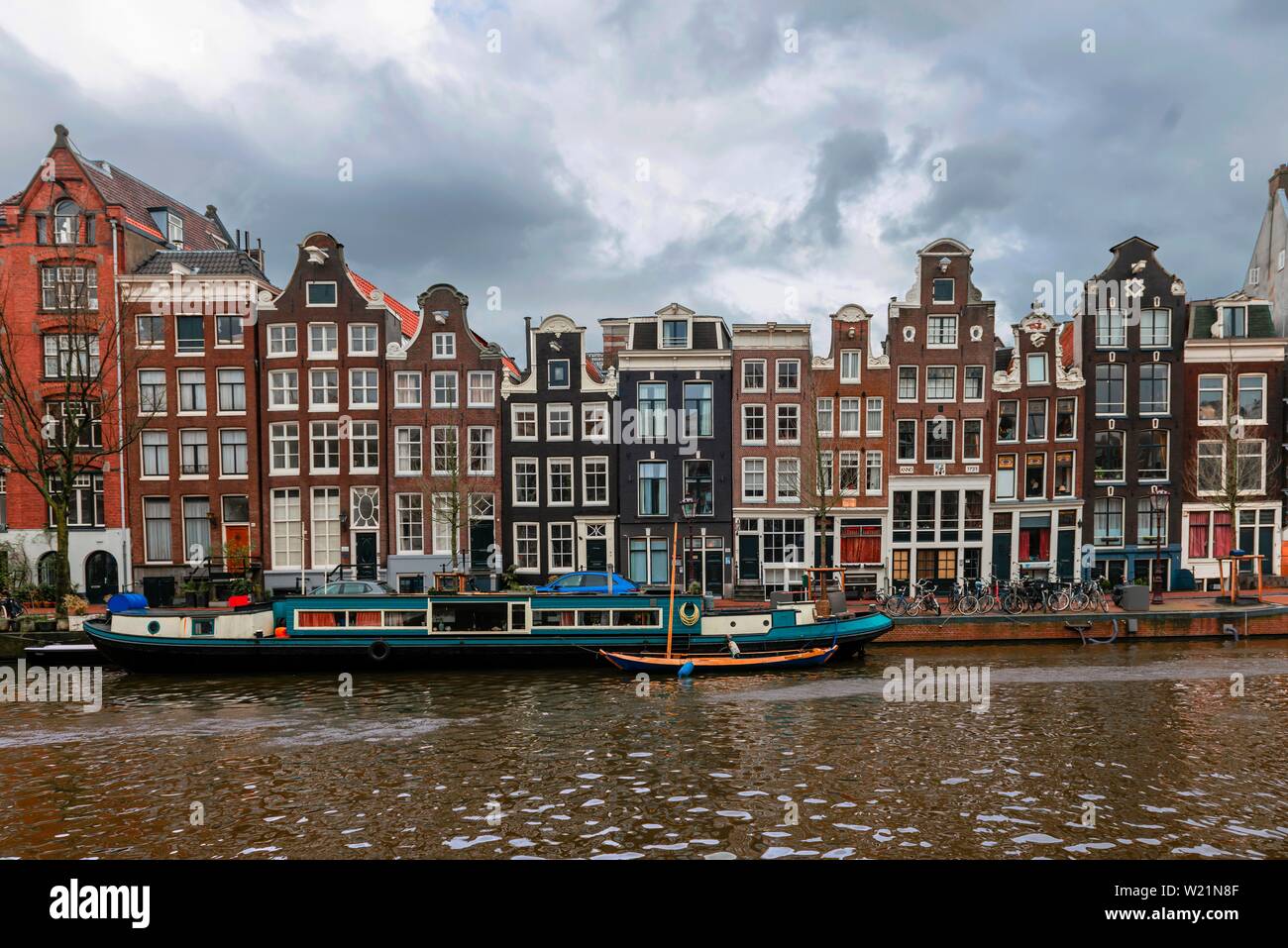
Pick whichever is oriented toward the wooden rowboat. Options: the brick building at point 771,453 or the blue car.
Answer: the brick building

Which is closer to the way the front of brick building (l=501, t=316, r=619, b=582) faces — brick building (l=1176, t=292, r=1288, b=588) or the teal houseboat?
the teal houseboat

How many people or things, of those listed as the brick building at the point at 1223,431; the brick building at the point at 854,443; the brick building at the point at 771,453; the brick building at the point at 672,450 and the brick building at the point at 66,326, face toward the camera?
5

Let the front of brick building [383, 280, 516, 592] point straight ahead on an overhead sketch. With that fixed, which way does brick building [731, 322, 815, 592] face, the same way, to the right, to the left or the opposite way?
the same way

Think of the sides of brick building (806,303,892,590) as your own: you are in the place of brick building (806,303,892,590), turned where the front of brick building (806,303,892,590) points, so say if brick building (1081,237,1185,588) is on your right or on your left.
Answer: on your left

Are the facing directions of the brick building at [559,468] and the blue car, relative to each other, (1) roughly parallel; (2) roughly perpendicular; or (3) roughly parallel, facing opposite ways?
roughly perpendicular

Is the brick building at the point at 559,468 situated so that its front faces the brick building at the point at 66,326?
no

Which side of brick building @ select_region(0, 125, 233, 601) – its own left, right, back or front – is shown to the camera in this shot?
front

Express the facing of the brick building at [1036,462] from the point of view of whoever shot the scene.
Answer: facing the viewer

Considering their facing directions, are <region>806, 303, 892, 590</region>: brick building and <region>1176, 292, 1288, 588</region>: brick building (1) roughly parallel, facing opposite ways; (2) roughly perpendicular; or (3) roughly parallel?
roughly parallel

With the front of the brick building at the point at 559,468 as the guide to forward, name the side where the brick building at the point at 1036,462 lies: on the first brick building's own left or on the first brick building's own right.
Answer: on the first brick building's own left

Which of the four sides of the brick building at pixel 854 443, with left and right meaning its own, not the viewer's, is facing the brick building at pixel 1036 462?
left

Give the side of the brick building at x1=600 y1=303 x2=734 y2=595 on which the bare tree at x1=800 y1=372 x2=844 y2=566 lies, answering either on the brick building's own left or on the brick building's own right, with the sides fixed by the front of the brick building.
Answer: on the brick building's own left
